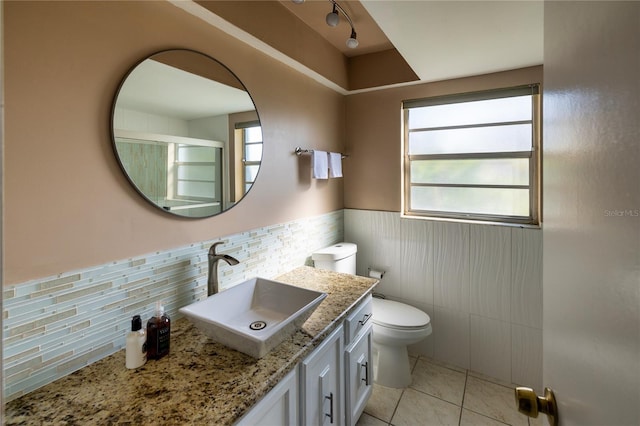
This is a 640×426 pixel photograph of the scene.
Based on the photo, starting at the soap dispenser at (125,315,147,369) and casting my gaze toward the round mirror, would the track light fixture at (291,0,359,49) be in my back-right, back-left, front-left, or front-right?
front-right

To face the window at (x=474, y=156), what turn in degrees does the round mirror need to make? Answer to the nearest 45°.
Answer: approximately 45° to its left

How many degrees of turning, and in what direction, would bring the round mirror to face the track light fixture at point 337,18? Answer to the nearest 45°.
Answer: approximately 45° to its left

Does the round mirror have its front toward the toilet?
no

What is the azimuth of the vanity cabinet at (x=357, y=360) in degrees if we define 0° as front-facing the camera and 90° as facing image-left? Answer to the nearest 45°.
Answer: approximately 315°

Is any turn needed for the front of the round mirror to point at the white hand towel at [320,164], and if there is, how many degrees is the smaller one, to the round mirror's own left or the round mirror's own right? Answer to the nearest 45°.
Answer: approximately 90° to the round mirror's own left

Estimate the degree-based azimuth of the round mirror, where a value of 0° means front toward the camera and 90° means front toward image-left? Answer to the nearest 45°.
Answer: approximately 315°

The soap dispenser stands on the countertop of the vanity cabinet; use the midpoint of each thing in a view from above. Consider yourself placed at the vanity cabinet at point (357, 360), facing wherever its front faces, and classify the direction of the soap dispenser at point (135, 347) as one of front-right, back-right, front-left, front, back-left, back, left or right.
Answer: right

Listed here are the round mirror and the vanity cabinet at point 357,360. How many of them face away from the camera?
0

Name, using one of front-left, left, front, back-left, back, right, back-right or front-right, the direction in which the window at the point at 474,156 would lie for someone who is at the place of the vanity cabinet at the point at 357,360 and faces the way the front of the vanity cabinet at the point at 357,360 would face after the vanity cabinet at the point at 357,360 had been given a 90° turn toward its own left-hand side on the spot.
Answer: front
